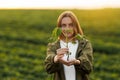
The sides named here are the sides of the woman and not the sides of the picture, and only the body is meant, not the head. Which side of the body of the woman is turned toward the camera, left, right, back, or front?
front
